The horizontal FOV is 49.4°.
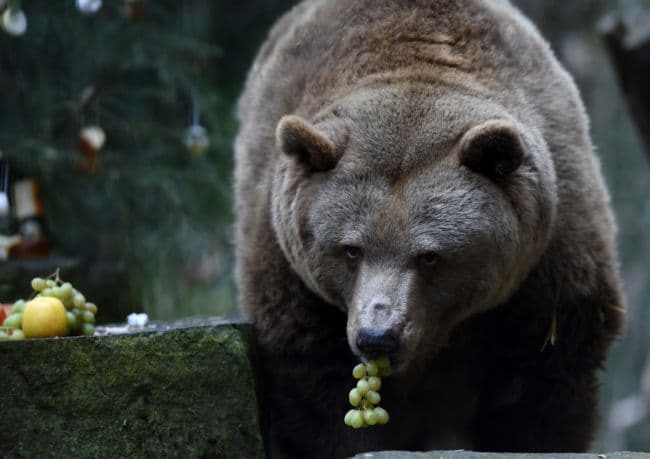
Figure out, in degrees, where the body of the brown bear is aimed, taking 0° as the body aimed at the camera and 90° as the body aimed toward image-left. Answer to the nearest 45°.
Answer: approximately 0°

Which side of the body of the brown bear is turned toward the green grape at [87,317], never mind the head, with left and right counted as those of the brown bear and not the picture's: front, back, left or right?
right

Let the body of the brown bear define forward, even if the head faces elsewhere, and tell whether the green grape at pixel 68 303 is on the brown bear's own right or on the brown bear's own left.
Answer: on the brown bear's own right

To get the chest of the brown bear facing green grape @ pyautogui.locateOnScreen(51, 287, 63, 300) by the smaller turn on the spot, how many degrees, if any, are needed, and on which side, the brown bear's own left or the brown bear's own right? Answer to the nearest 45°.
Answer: approximately 90° to the brown bear's own right

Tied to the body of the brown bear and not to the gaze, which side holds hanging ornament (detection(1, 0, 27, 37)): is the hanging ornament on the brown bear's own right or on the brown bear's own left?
on the brown bear's own right

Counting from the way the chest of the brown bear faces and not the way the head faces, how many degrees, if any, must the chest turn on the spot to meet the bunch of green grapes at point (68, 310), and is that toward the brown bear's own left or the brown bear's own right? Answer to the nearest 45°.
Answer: approximately 90° to the brown bear's own right

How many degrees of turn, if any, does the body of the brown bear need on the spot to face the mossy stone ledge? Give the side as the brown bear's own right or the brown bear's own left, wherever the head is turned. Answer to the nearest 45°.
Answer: approximately 45° to the brown bear's own right

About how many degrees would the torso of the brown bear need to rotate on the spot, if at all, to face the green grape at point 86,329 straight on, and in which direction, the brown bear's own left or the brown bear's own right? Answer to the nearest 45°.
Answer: approximately 90° to the brown bear's own right
